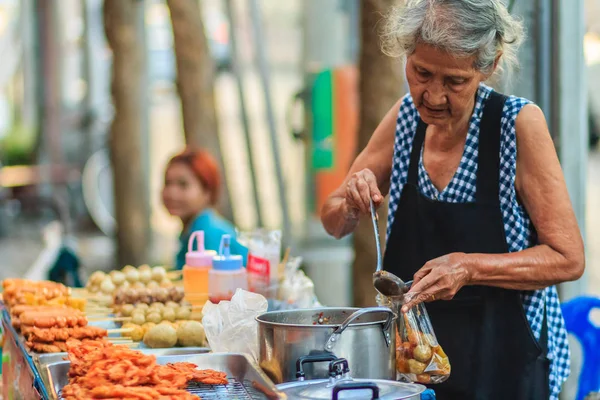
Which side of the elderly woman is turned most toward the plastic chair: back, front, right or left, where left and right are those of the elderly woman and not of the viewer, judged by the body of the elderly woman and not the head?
back

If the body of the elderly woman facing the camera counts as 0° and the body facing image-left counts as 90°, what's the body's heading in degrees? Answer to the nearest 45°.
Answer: approximately 45°

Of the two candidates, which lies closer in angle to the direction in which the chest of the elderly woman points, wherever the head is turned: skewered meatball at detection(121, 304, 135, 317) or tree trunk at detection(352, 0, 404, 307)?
the skewered meatball

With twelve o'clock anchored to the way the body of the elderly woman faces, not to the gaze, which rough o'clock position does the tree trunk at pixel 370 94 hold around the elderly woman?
The tree trunk is roughly at 4 o'clock from the elderly woman.

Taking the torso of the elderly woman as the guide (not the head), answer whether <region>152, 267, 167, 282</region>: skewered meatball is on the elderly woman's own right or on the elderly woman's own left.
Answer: on the elderly woman's own right

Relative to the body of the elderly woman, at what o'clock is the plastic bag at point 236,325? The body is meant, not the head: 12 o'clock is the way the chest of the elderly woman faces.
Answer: The plastic bag is roughly at 1 o'clock from the elderly woman.

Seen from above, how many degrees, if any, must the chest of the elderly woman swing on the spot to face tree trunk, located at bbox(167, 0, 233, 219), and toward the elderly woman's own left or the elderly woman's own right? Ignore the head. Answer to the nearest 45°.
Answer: approximately 90° to the elderly woman's own right

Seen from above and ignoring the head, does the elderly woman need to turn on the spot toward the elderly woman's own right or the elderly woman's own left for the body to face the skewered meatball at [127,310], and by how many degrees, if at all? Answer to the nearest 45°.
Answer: approximately 45° to the elderly woman's own right
